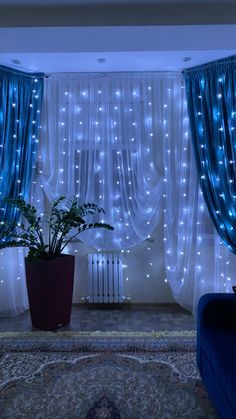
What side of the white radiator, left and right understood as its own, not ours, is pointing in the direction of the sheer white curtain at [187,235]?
left

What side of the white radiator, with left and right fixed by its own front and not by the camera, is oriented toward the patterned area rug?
front

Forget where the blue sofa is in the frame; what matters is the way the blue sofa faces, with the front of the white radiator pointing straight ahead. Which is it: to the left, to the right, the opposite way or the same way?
to the right

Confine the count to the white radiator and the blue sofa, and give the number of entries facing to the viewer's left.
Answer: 1

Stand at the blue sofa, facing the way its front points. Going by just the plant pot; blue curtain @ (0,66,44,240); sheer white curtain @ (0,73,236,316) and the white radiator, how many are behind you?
0

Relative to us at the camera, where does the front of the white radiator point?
facing the viewer

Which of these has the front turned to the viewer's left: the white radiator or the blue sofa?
the blue sofa

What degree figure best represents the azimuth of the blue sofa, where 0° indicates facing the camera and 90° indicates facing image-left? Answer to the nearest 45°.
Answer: approximately 90°

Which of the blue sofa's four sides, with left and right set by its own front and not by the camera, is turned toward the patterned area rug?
front

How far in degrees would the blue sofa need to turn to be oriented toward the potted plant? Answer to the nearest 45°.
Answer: approximately 45° to its right

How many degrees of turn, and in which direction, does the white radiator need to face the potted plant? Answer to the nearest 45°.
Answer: approximately 45° to its right

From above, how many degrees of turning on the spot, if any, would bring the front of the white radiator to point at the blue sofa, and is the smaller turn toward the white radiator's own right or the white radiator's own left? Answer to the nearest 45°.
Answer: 0° — it already faces it
